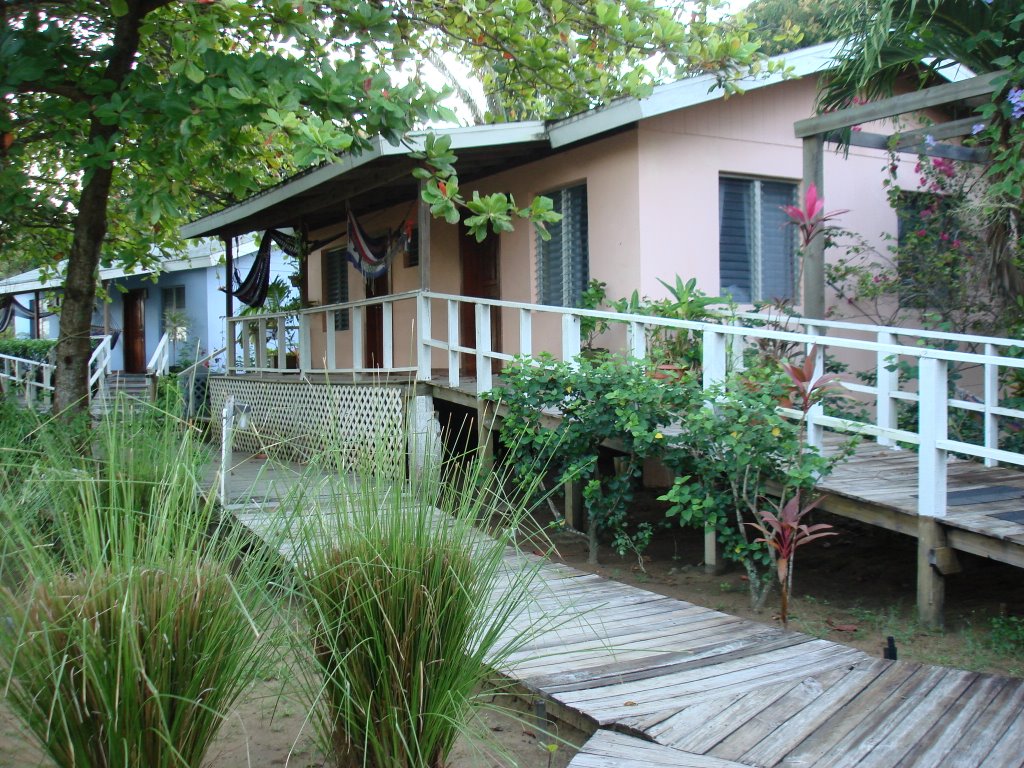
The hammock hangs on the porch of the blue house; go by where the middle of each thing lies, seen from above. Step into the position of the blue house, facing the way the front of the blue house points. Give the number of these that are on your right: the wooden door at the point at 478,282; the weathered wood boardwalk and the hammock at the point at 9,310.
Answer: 1

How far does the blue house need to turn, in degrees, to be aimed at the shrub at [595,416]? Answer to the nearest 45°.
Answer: approximately 45° to its left

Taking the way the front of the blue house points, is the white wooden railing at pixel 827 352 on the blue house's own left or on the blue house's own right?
on the blue house's own left

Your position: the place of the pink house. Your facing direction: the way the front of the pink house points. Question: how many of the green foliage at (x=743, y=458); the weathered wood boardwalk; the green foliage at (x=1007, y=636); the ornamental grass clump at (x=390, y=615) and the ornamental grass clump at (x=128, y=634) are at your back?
0

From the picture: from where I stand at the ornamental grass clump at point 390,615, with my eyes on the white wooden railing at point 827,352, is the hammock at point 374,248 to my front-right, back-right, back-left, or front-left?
front-left

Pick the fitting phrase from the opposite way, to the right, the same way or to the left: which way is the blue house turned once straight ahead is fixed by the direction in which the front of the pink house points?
the same way

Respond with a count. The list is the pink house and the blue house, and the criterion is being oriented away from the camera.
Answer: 0

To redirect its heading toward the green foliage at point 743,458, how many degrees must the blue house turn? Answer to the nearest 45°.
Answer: approximately 45° to its left

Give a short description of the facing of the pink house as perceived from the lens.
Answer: facing the viewer and to the left of the viewer

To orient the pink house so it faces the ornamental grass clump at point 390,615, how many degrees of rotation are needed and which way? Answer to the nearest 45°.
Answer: approximately 45° to its left

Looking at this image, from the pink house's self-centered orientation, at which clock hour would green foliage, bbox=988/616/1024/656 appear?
The green foliage is roughly at 10 o'clock from the pink house.

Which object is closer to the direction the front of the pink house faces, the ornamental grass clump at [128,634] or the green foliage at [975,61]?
the ornamental grass clump

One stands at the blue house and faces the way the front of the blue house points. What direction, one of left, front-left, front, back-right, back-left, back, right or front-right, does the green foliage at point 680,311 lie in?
front-left

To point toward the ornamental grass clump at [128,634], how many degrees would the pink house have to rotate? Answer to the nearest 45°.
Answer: approximately 45° to its left

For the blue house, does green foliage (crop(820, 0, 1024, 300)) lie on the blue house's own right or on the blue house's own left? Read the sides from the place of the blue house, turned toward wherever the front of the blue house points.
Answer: on the blue house's own left

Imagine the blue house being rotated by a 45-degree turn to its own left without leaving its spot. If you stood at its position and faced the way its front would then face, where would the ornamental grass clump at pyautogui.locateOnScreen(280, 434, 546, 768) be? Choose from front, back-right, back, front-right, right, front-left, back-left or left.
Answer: front

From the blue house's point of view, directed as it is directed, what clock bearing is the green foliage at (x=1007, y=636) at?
The green foliage is roughly at 10 o'clock from the blue house.
